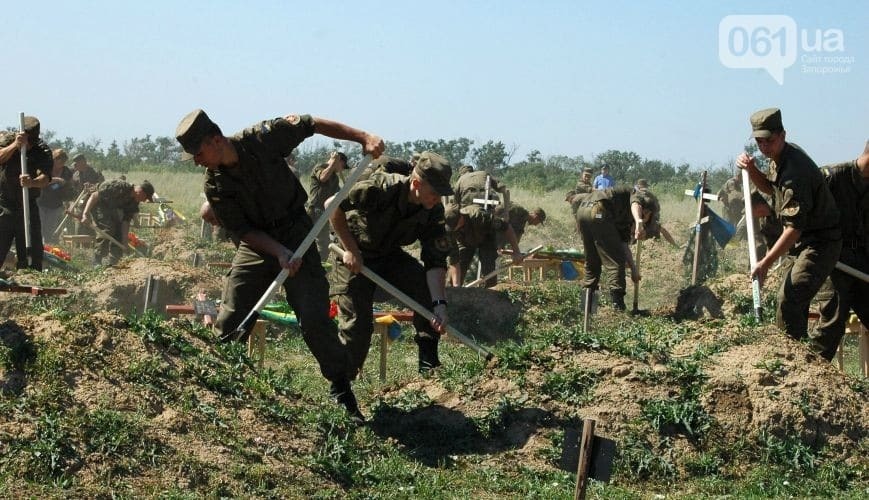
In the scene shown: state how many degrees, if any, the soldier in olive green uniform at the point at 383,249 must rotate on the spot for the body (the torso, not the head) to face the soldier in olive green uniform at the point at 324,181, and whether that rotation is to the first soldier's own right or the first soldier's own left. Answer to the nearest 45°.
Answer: approximately 135° to the first soldier's own left

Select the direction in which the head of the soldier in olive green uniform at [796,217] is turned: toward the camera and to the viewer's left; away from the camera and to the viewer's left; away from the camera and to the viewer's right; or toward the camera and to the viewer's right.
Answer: toward the camera and to the viewer's left

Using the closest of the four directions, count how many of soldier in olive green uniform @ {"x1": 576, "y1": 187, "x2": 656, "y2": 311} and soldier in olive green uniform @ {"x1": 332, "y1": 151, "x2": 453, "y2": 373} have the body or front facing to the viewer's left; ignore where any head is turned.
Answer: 0

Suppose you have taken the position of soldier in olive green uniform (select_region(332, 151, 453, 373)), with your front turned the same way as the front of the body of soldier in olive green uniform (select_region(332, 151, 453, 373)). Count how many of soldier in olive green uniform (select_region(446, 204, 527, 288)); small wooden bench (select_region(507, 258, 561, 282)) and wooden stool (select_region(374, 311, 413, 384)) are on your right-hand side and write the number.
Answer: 0

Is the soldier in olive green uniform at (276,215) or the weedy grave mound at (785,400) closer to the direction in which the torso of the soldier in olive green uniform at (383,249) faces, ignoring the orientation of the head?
the weedy grave mound

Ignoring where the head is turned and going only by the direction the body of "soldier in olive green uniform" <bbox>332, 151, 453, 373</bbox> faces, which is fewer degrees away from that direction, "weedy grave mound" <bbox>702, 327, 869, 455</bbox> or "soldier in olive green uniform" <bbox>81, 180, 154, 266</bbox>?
the weedy grave mound

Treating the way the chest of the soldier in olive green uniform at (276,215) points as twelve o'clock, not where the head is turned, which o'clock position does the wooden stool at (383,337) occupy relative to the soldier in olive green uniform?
The wooden stool is roughly at 5 o'clock from the soldier in olive green uniform.

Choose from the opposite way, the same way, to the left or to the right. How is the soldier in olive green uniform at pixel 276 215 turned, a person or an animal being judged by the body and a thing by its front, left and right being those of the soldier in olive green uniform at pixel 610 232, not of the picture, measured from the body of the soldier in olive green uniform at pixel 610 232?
the opposite way

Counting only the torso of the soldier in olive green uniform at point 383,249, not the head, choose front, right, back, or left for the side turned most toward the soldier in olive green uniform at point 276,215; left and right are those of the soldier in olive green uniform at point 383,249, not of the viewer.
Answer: right

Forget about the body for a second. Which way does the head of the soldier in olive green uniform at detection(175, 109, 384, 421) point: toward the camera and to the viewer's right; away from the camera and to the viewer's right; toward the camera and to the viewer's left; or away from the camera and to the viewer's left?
toward the camera and to the viewer's left

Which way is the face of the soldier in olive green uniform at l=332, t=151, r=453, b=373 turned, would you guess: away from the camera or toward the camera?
toward the camera

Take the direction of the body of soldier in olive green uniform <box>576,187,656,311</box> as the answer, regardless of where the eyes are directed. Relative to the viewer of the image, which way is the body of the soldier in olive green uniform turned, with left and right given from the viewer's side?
facing away from the viewer and to the right of the viewer

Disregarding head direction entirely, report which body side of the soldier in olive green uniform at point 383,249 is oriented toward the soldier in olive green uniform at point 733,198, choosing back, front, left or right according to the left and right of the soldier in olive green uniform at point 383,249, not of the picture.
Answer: left

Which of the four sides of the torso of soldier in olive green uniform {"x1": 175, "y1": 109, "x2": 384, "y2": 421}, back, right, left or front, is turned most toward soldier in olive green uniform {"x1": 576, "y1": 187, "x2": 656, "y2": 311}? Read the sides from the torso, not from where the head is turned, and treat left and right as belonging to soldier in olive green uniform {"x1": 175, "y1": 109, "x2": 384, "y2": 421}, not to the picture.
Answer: back
